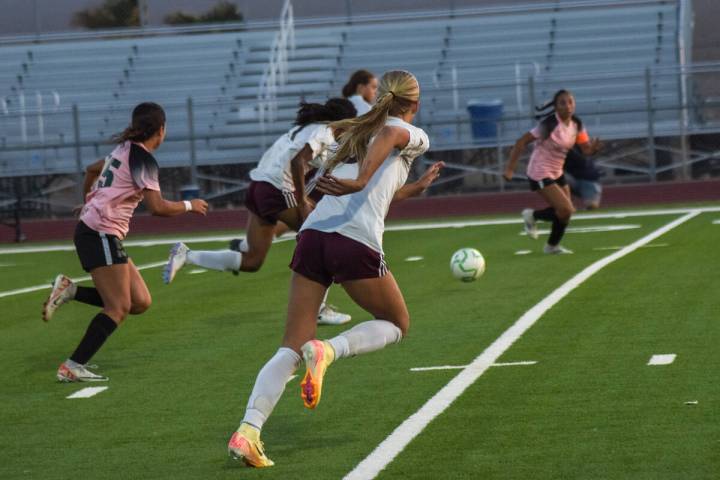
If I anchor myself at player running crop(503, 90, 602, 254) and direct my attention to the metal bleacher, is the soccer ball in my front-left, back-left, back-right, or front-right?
back-left

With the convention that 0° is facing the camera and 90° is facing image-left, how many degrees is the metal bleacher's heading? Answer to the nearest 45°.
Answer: approximately 0°

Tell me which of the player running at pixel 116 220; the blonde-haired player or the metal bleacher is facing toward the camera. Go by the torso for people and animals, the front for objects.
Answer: the metal bleacher

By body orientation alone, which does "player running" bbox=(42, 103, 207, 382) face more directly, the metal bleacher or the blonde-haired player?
the metal bleacher

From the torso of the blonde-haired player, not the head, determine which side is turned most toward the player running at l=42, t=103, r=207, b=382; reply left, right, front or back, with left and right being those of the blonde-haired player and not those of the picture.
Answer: left

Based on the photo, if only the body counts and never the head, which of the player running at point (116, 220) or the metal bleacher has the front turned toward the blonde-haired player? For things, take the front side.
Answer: the metal bleacher

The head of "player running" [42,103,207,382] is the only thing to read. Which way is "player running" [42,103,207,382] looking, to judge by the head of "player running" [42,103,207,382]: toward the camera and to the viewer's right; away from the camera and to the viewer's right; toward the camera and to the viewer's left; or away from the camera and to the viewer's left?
away from the camera and to the viewer's right

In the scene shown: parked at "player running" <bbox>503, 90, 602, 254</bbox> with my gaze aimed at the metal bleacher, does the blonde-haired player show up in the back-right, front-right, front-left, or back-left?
back-left

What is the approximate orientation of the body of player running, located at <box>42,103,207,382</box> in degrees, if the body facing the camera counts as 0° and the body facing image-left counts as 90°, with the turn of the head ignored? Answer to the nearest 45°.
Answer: approximately 225°

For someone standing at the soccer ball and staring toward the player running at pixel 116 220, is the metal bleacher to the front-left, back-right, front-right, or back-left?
back-right

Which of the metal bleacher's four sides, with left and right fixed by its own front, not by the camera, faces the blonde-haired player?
front

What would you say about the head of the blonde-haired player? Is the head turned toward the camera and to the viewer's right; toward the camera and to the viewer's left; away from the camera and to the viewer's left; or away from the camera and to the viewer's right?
away from the camera and to the viewer's right

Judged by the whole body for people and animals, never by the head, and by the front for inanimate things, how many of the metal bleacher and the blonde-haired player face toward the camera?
1

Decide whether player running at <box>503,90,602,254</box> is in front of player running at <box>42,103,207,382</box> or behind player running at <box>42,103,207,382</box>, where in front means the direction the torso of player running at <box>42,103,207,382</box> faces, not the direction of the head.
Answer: in front

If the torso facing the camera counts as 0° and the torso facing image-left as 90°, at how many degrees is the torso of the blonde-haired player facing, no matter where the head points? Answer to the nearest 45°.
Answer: approximately 225°
